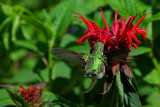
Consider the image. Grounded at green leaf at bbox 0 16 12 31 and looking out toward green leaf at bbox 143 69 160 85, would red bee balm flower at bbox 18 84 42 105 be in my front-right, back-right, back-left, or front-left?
front-right

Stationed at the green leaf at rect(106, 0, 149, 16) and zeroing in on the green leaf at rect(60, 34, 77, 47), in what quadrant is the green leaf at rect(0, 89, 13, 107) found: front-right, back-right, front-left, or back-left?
front-left

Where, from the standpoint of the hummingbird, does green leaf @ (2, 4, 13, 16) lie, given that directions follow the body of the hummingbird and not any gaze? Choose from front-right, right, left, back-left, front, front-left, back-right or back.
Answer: front-left

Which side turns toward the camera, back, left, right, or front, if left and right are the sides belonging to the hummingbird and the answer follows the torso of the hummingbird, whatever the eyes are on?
back

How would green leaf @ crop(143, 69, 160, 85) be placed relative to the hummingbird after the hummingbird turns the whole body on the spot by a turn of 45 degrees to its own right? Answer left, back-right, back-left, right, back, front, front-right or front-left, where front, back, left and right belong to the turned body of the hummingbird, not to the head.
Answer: front

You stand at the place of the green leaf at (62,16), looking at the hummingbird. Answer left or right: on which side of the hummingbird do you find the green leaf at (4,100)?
right

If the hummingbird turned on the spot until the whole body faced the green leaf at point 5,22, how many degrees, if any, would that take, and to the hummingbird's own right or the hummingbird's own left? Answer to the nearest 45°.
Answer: approximately 45° to the hummingbird's own left

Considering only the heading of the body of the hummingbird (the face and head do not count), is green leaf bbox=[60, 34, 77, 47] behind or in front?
in front
